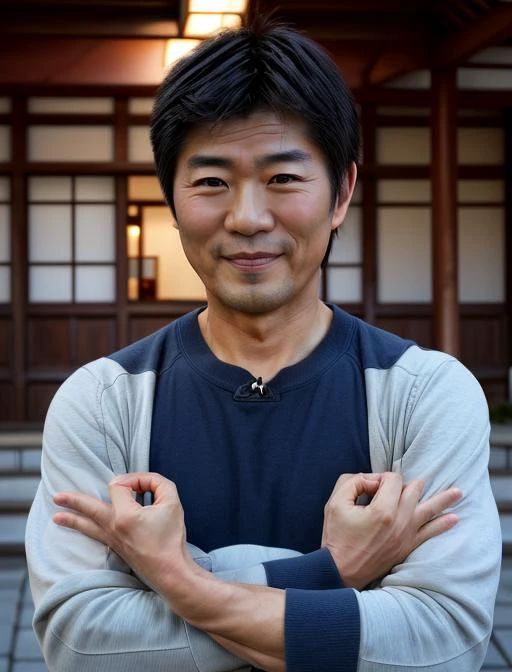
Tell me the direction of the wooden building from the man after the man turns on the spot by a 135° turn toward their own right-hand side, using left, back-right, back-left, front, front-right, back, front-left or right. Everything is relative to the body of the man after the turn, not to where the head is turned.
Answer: front-right

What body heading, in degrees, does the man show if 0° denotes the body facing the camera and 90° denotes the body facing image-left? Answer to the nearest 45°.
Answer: approximately 0°
